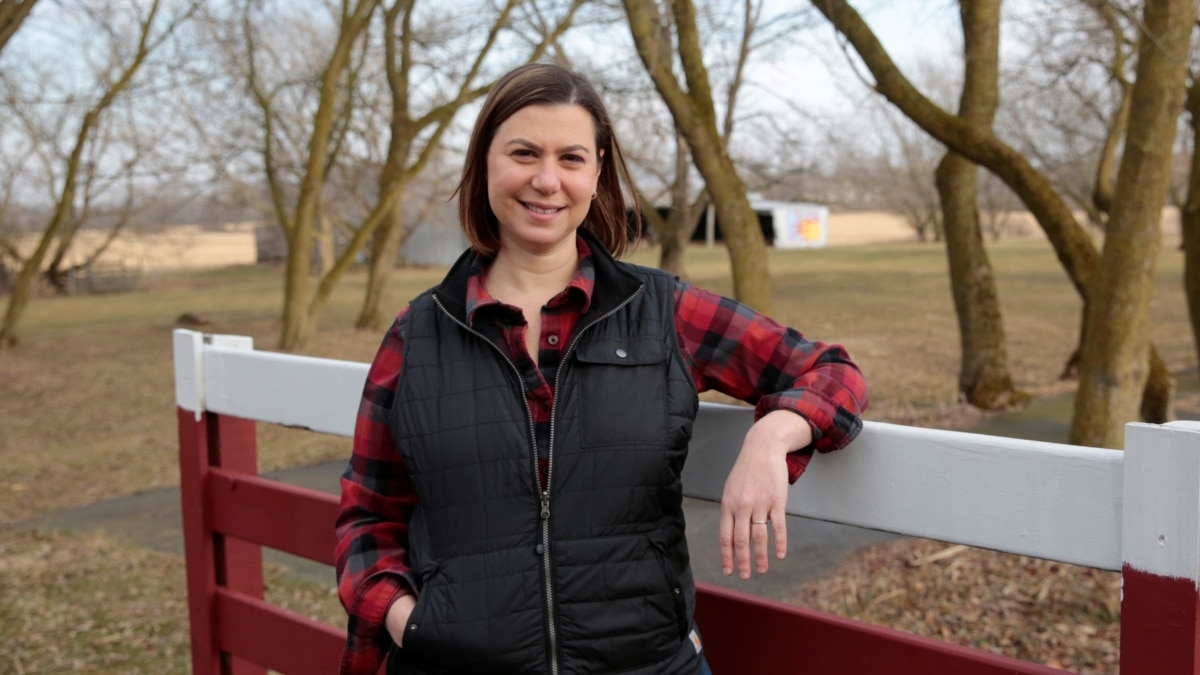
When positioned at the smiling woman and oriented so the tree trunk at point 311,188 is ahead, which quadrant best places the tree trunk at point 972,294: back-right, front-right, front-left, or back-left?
front-right

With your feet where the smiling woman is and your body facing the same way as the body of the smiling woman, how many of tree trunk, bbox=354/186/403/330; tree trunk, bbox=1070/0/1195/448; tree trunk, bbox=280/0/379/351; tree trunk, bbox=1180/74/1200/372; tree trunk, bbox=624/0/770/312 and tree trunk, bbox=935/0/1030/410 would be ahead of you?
0

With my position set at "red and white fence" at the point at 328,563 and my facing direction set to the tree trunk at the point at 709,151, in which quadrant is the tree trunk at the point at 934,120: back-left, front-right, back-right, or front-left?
front-right

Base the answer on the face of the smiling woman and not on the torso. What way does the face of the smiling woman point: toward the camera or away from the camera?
toward the camera

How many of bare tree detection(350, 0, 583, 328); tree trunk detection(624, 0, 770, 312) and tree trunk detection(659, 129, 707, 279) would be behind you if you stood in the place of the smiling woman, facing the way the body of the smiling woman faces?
3

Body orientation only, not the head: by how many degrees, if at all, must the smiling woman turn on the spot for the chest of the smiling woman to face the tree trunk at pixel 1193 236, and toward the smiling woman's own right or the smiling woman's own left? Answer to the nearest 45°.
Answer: approximately 135° to the smiling woman's own left

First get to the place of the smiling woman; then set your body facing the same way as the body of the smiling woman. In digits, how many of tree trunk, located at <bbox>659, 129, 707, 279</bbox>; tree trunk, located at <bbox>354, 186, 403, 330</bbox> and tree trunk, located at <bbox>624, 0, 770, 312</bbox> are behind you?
3

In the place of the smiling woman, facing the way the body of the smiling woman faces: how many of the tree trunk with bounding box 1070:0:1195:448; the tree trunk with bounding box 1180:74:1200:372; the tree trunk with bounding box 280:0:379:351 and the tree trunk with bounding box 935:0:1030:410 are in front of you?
0

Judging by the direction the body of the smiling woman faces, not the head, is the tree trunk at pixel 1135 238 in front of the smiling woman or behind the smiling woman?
behind

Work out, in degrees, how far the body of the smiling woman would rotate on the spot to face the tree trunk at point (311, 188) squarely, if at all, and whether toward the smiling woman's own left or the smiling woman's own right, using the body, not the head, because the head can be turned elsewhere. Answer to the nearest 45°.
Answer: approximately 180°

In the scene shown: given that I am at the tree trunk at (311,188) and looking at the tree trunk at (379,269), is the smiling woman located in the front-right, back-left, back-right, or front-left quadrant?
back-right

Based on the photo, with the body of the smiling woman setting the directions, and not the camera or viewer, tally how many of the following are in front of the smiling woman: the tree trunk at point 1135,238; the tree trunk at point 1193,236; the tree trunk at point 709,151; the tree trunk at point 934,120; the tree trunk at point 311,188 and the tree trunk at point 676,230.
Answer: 0

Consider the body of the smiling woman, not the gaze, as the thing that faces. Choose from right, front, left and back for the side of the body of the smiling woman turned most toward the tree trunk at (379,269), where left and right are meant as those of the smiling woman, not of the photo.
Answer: back

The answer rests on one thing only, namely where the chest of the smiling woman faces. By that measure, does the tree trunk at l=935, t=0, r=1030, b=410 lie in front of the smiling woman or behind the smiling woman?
behind

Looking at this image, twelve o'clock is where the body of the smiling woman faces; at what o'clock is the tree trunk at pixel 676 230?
The tree trunk is roughly at 6 o'clock from the smiling woman.

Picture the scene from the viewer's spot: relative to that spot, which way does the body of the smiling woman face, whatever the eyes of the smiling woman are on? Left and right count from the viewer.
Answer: facing the viewer

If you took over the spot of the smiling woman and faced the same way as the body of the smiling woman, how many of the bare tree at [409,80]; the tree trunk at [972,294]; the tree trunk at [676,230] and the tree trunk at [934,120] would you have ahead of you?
0
